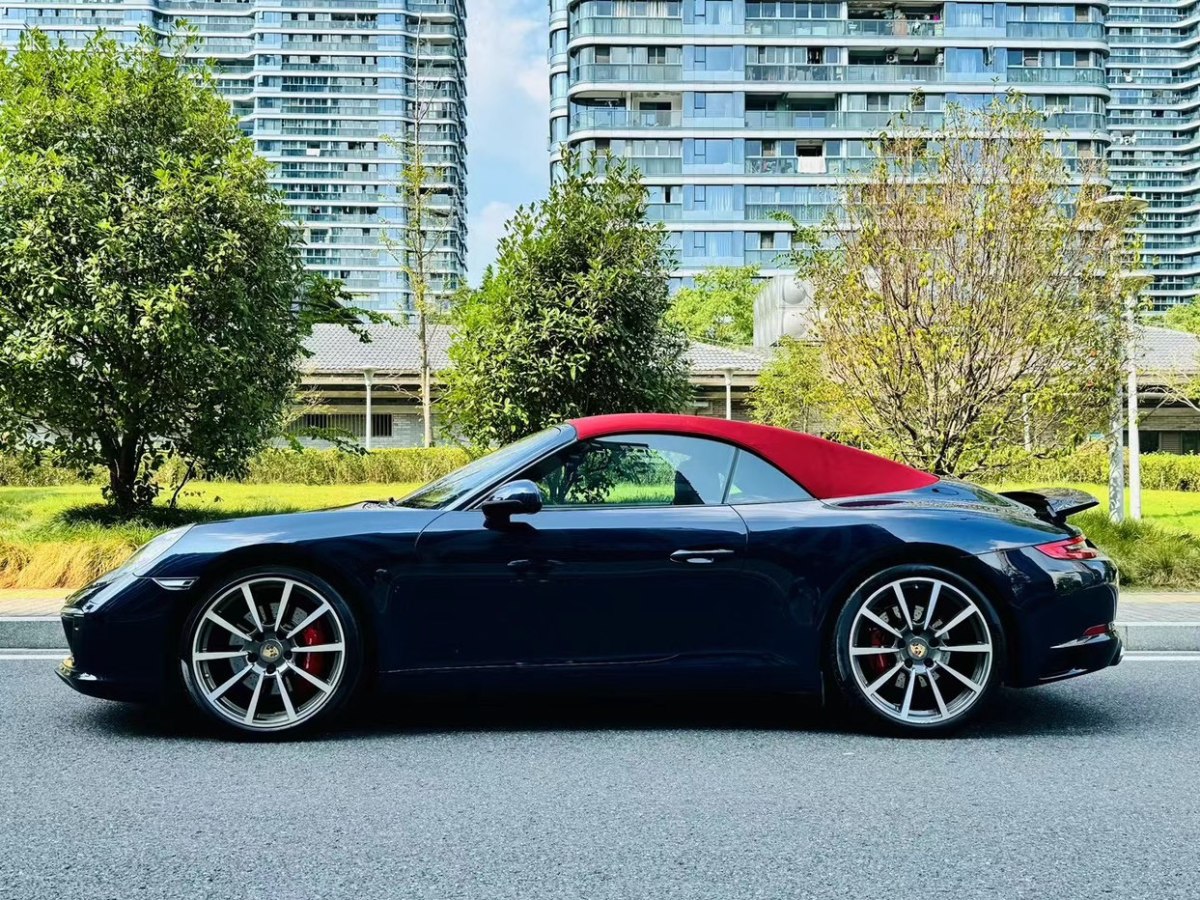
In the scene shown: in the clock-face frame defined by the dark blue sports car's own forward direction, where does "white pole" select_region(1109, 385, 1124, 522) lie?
The white pole is roughly at 4 o'clock from the dark blue sports car.

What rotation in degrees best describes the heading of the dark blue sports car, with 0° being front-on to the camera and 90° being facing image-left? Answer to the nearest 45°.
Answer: approximately 90°

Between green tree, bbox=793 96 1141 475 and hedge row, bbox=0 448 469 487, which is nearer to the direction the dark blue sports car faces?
the hedge row

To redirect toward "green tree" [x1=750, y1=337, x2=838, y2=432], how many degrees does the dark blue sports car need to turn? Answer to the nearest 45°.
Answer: approximately 90° to its right

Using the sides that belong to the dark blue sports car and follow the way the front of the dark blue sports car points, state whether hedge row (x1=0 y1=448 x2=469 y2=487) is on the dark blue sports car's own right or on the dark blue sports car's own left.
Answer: on the dark blue sports car's own right

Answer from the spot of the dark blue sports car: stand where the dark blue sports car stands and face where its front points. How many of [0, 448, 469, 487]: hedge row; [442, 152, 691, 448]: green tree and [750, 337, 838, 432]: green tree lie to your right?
3

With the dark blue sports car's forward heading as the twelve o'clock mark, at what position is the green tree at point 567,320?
The green tree is roughly at 3 o'clock from the dark blue sports car.

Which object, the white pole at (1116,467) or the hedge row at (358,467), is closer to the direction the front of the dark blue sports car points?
the hedge row
